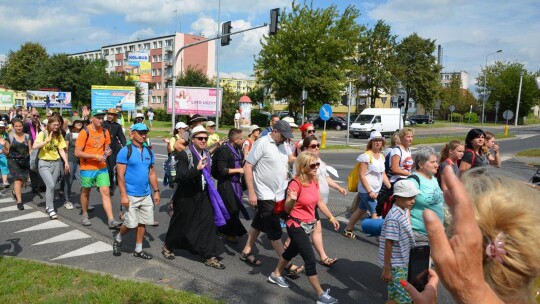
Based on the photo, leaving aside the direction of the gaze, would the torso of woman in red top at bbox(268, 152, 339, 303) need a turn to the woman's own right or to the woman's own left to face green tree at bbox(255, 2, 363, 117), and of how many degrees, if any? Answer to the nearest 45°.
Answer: approximately 135° to the woman's own left

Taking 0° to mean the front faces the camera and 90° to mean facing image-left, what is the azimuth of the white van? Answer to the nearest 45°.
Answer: approximately 45°

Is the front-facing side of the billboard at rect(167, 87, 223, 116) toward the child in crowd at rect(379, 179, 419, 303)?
yes

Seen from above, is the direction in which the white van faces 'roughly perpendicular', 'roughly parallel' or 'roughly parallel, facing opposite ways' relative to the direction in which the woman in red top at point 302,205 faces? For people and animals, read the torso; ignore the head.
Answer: roughly perpendicular

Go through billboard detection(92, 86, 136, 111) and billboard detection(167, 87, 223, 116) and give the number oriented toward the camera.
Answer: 2

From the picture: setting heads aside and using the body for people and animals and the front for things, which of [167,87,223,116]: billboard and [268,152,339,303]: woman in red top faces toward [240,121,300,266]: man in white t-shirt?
the billboard

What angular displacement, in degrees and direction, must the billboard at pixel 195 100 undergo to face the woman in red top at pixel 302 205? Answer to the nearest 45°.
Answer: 0° — it already faces them

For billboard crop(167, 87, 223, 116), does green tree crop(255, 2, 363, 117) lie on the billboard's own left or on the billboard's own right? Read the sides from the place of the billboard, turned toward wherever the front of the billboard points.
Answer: on the billboard's own left

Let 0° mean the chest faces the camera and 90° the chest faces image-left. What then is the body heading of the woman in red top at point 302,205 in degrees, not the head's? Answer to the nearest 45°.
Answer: approximately 315°

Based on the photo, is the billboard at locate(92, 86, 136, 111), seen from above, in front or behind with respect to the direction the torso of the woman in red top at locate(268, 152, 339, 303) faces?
behind
